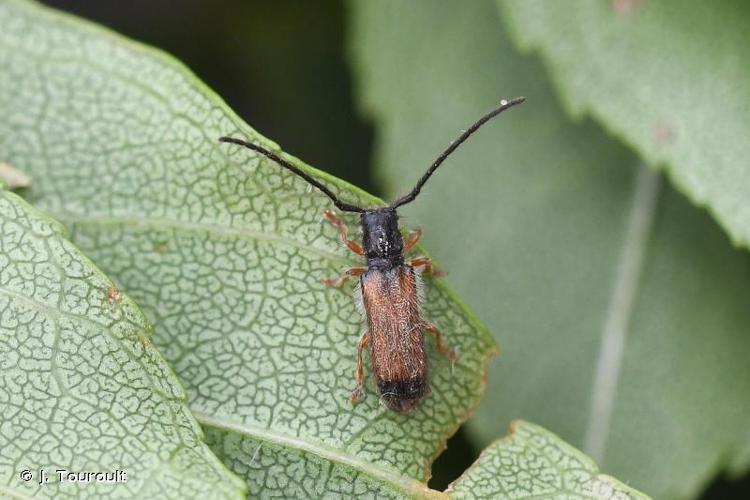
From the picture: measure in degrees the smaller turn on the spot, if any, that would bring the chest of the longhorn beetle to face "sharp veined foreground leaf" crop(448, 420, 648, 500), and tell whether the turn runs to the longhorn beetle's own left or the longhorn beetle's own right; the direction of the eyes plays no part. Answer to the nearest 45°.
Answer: approximately 135° to the longhorn beetle's own right

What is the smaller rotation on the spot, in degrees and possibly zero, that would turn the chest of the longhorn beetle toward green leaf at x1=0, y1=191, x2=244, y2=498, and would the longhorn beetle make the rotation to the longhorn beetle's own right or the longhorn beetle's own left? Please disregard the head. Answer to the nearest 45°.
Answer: approximately 135° to the longhorn beetle's own left

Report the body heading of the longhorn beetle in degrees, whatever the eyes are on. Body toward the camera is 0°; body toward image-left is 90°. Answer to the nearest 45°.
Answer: approximately 180°
